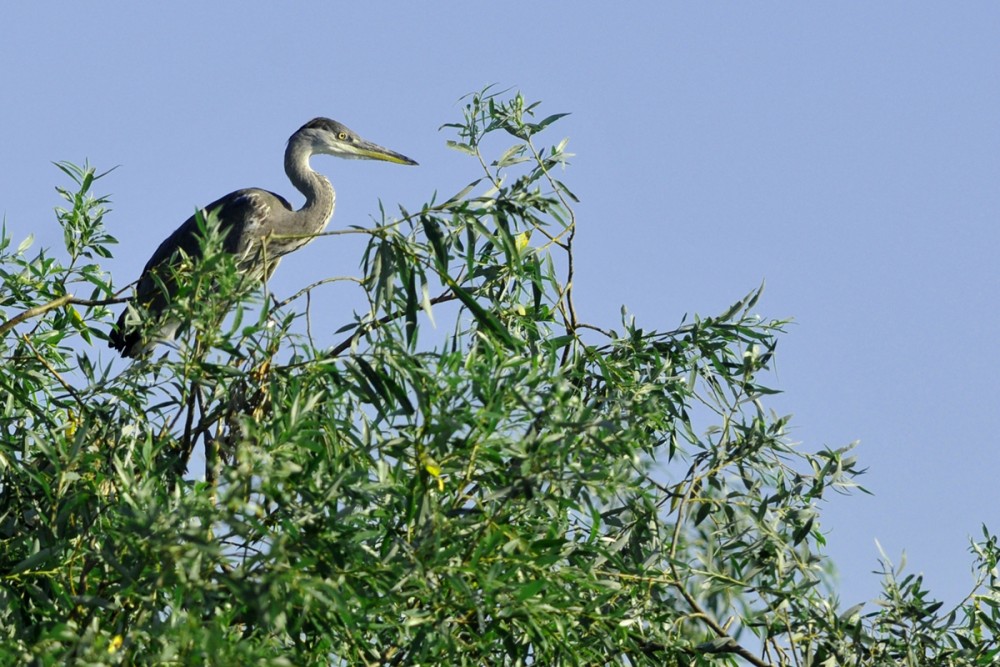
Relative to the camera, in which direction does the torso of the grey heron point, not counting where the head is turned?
to the viewer's right
